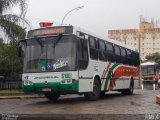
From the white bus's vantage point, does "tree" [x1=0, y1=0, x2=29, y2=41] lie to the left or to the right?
on its right

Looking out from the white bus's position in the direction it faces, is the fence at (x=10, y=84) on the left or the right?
on its right

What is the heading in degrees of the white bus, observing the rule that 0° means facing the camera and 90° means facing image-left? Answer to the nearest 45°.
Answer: approximately 45°

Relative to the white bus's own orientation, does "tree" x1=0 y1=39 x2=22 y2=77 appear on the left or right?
on its right
